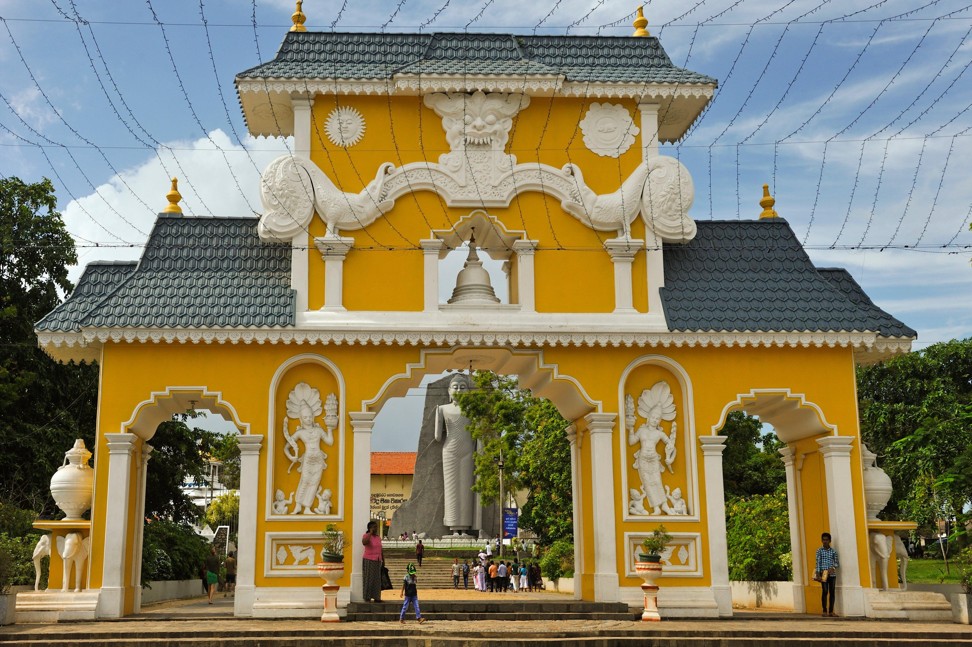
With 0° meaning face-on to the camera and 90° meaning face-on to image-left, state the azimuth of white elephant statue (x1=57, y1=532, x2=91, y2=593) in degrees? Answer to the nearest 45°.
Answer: approximately 0°

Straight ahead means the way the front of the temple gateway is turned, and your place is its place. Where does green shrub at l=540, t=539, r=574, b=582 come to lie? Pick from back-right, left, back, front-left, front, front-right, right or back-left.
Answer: back

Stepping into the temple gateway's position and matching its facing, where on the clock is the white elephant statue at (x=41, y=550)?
The white elephant statue is roughly at 3 o'clock from the temple gateway.

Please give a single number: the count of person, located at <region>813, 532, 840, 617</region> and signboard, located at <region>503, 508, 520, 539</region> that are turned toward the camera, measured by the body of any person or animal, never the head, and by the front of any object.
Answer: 2

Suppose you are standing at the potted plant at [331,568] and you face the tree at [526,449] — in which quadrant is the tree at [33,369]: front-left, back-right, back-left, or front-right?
front-left

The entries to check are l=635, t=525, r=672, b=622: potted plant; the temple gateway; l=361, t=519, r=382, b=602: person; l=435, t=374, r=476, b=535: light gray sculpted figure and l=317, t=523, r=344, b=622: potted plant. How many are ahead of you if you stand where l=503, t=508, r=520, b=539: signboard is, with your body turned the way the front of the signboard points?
4

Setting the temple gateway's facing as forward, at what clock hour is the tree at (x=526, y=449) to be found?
The tree is roughly at 6 o'clock from the temple gateway.

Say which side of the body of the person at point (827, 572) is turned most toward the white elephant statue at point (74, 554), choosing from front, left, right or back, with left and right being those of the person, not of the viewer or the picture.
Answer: right

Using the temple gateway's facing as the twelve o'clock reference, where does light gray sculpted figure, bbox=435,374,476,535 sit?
The light gray sculpted figure is roughly at 6 o'clock from the temple gateway.

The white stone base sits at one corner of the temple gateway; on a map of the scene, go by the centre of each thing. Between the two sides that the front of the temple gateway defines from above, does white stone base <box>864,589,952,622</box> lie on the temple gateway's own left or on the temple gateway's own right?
on the temple gateway's own left

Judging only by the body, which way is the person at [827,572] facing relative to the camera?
toward the camera

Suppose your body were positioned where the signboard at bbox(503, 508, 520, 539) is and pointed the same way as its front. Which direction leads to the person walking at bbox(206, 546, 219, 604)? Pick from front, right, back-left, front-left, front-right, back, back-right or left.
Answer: front-right
